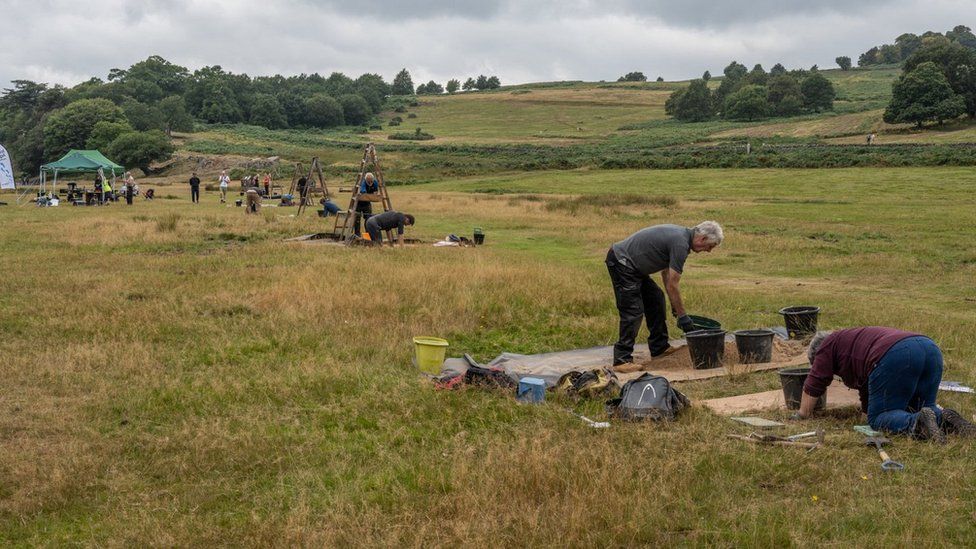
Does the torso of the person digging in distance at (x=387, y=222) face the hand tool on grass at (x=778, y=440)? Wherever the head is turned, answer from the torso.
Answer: no

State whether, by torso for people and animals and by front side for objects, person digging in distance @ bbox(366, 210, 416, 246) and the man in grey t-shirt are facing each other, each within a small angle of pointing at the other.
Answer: no

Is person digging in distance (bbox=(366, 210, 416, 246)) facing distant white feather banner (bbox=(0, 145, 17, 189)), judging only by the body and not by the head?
no

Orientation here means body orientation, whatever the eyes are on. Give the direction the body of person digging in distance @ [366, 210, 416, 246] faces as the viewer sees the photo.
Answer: to the viewer's right

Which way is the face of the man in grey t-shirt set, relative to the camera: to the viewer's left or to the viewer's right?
to the viewer's right

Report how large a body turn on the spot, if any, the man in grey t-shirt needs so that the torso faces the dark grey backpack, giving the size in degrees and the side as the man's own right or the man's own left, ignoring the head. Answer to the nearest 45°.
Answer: approximately 90° to the man's own right

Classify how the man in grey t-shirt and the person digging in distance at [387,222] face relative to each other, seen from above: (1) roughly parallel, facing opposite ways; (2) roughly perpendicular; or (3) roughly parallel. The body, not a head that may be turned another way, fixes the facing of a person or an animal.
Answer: roughly parallel

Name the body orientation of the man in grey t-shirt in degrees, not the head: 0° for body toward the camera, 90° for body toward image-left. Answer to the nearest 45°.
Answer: approximately 270°

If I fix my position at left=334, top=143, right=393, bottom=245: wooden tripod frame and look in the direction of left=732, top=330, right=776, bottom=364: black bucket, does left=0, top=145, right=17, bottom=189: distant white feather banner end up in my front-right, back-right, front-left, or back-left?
back-right

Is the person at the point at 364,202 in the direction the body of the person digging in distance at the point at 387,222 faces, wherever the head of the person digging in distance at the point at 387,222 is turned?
no

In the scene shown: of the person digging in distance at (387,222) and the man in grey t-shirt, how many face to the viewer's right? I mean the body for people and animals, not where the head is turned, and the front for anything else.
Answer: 2

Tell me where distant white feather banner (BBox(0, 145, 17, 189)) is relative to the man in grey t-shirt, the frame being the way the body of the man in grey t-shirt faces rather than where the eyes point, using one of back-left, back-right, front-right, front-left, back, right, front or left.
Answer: back-left

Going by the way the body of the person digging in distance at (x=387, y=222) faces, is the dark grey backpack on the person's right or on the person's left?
on the person's right
